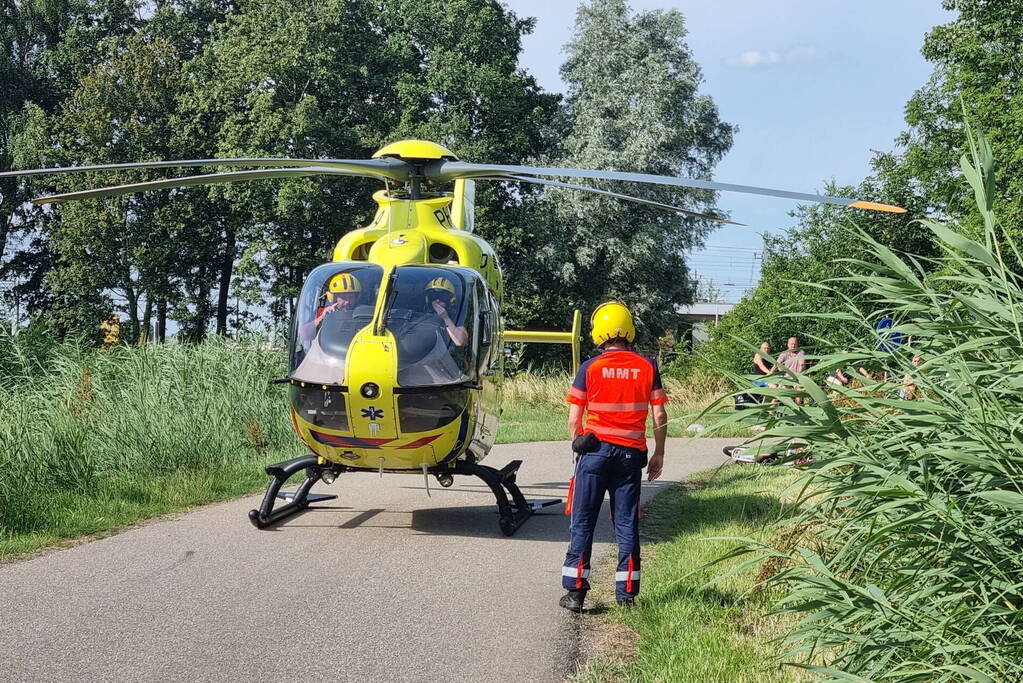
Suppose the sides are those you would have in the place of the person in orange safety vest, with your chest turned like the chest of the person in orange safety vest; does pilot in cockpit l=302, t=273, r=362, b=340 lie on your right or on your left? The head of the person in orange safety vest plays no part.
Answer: on your left

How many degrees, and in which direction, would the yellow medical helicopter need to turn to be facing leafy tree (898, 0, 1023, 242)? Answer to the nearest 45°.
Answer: approximately 135° to its left

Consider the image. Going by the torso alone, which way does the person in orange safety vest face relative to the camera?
away from the camera

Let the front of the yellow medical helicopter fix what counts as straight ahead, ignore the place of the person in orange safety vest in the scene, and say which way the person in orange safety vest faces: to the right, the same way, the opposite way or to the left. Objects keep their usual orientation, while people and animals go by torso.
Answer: the opposite way

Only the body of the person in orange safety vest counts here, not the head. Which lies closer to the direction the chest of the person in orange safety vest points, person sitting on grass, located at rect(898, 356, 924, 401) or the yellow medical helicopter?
the yellow medical helicopter

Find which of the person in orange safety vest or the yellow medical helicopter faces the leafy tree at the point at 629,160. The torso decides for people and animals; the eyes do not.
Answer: the person in orange safety vest

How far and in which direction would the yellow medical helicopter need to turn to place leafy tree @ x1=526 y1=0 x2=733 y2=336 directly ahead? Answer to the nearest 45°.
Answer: approximately 180°

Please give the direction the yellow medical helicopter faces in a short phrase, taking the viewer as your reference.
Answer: facing the viewer

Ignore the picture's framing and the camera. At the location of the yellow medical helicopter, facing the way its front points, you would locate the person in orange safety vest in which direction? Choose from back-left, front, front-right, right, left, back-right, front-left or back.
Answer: front-left

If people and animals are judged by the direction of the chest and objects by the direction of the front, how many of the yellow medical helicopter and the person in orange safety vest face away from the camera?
1

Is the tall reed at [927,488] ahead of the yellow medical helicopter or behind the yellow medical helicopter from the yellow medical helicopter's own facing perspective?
ahead

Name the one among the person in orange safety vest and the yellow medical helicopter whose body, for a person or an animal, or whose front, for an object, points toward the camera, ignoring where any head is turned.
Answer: the yellow medical helicopter

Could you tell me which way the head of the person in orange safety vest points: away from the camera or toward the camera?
away from the camera
